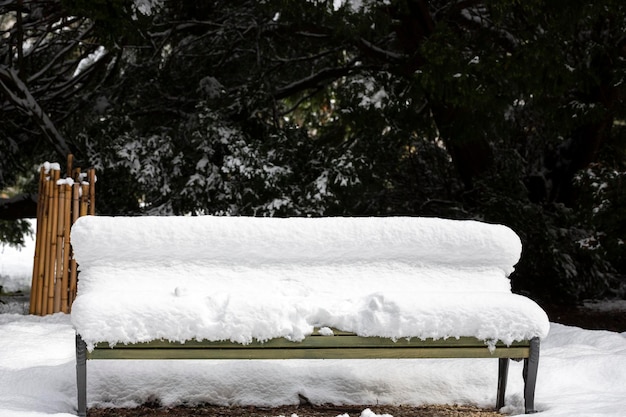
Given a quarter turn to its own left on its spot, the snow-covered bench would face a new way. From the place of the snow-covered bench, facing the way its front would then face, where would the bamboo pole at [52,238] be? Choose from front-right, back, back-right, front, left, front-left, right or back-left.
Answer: back-left

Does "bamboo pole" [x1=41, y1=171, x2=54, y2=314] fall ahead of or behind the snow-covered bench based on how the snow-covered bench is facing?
behind

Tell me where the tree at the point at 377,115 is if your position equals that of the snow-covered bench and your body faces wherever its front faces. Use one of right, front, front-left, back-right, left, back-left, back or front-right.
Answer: back

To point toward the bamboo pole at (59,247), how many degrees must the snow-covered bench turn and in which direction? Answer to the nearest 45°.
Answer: approximately 135° to its right

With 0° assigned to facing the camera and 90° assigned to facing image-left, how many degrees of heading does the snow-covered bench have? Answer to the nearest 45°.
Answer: approximately 0°

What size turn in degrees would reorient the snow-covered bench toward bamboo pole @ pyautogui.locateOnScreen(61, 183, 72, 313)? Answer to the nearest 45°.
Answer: approximately 135° to its right

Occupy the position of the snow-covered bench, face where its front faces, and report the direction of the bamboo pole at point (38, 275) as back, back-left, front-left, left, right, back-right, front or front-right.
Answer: back-right
